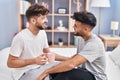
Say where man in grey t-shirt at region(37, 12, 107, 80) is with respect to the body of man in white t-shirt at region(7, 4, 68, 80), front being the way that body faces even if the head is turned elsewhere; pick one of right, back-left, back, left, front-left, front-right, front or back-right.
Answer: front

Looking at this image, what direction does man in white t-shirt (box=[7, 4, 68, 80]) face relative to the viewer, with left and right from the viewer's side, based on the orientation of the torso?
facing the viewer and to the right of the viewer

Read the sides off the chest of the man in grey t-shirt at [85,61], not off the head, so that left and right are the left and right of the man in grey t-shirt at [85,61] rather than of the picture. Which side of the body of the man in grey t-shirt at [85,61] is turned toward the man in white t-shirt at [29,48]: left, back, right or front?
front

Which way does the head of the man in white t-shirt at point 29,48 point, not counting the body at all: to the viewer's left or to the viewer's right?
to the viewer's right

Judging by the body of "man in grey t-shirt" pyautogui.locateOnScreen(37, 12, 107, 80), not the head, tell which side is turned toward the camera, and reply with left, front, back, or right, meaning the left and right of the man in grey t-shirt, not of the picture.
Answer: left

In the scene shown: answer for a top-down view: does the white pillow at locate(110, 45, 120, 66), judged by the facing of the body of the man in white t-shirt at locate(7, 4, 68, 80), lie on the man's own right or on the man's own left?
on the man's own left

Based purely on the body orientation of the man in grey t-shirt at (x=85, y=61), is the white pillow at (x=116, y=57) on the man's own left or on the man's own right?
on the man's own right

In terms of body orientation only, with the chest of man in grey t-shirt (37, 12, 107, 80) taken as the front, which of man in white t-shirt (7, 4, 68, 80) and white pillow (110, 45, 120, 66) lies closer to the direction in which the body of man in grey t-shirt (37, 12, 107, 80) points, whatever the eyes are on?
the man in white t-shirt

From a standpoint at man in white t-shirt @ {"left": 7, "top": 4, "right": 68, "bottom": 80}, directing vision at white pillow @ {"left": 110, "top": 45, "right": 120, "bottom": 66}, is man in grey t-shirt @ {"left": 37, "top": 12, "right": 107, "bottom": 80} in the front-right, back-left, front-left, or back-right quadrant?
front-right

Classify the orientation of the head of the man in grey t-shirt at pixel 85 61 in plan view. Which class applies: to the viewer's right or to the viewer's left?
to the viewer's left

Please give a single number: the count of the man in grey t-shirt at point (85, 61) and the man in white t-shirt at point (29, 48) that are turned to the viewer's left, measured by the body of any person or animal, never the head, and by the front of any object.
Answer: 1

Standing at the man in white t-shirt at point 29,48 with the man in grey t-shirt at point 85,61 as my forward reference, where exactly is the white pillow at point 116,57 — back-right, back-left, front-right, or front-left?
front-left

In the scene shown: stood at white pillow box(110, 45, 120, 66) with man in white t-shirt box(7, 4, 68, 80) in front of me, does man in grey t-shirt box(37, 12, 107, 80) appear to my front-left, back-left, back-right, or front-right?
front-left
